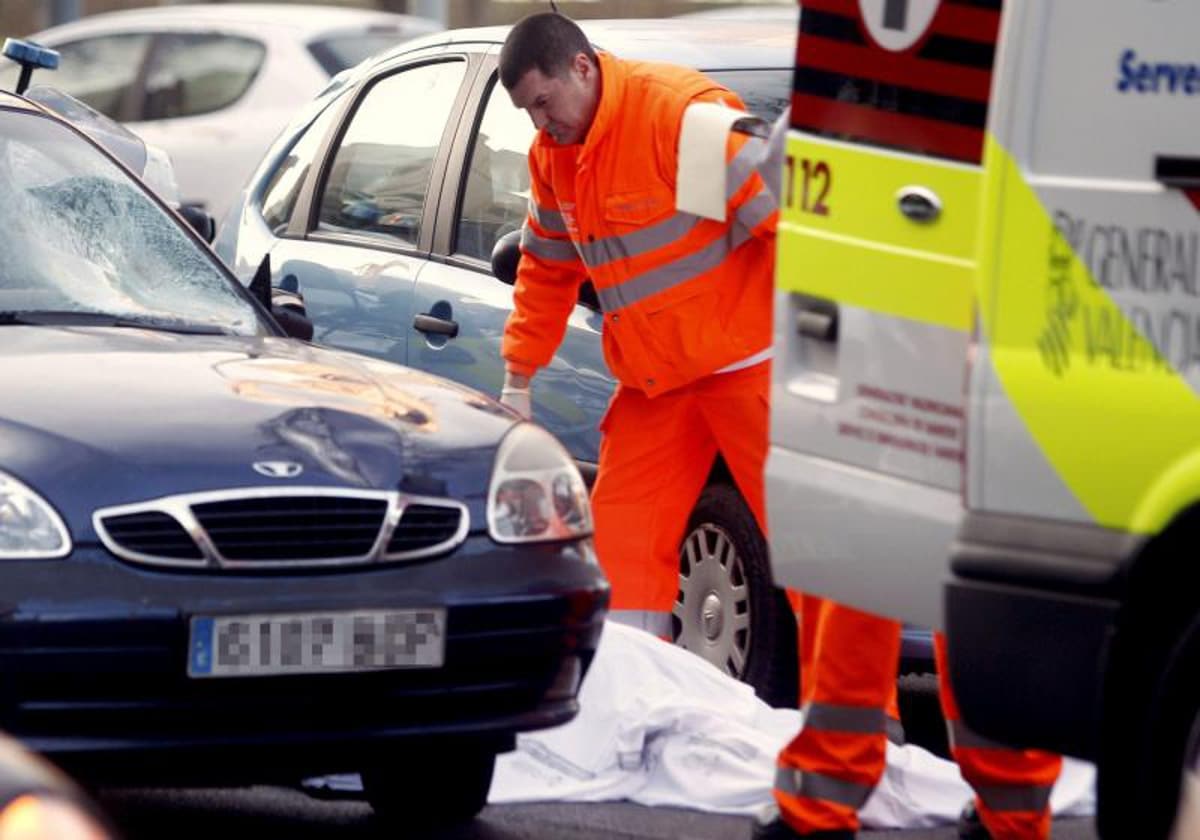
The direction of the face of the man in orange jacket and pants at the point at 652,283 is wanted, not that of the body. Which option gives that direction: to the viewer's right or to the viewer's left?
to the viewer's left

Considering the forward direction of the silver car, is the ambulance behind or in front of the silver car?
behind

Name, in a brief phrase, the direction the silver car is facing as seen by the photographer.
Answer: facing away from the viewer and to the left of the viewer

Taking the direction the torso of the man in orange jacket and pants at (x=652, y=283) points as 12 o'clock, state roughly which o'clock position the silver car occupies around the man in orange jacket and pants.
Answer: The silver car is roughly at 4 o'clock from the man in orange jacket and pants.

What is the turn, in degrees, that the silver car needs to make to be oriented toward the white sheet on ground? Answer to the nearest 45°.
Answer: approximately 135° to its left

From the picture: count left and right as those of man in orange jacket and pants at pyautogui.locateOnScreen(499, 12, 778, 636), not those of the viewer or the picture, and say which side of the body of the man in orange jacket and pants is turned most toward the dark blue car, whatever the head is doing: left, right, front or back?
front
